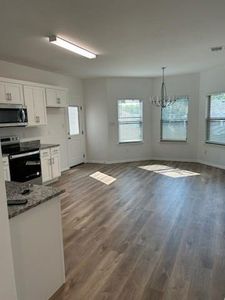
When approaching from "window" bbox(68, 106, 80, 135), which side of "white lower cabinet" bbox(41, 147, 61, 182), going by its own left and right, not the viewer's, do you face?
left

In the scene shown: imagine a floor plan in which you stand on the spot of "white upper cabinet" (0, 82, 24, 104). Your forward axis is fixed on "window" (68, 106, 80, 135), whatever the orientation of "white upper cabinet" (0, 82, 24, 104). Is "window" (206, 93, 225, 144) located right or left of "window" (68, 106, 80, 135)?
right

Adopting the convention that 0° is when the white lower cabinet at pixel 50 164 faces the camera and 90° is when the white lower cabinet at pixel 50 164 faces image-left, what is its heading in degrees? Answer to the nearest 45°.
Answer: approximately 315°

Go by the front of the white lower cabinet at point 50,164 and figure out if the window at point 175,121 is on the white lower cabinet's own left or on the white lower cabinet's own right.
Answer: on the white lower cabinet's own left

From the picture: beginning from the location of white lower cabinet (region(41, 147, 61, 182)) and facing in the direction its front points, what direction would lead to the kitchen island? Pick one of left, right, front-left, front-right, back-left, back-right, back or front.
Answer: front-right
